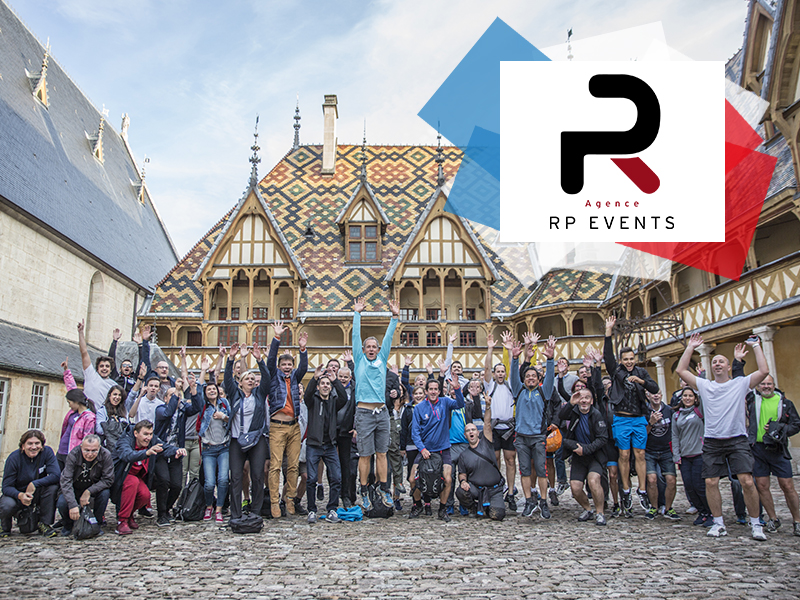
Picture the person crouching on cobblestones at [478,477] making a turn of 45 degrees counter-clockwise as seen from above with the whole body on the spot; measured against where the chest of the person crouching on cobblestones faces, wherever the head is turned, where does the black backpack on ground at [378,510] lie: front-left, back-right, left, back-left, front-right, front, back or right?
back-right

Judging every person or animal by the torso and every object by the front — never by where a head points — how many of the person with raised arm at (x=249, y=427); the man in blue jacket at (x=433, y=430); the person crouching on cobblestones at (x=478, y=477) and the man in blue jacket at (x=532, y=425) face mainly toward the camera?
4

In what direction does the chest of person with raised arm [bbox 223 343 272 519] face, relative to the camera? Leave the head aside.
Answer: toward the camera

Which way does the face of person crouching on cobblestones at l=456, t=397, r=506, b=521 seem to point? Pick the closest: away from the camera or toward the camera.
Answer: toward the camera

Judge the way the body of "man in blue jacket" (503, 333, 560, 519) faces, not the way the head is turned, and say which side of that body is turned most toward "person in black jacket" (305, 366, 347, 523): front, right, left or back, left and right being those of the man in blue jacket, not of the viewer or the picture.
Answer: right

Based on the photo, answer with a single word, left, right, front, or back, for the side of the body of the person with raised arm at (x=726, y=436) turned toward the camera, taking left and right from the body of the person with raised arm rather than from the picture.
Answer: front

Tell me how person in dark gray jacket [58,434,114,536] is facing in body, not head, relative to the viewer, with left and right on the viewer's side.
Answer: facing the viewer

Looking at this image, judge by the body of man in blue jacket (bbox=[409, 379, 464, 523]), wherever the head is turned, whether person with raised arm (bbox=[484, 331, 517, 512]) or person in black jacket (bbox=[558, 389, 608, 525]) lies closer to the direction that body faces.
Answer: the person in black jacket

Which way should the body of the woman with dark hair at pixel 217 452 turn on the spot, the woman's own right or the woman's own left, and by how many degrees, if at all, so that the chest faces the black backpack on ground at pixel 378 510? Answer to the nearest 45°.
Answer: approximately 90° to the woman's own left

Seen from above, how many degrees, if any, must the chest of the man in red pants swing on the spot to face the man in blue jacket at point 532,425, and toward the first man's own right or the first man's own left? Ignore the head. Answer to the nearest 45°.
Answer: approximately 45° to the first man's own left

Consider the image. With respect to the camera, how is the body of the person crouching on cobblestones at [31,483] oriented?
toward the camera

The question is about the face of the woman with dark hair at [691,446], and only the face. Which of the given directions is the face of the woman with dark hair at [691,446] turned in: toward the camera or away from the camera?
toward the camera
